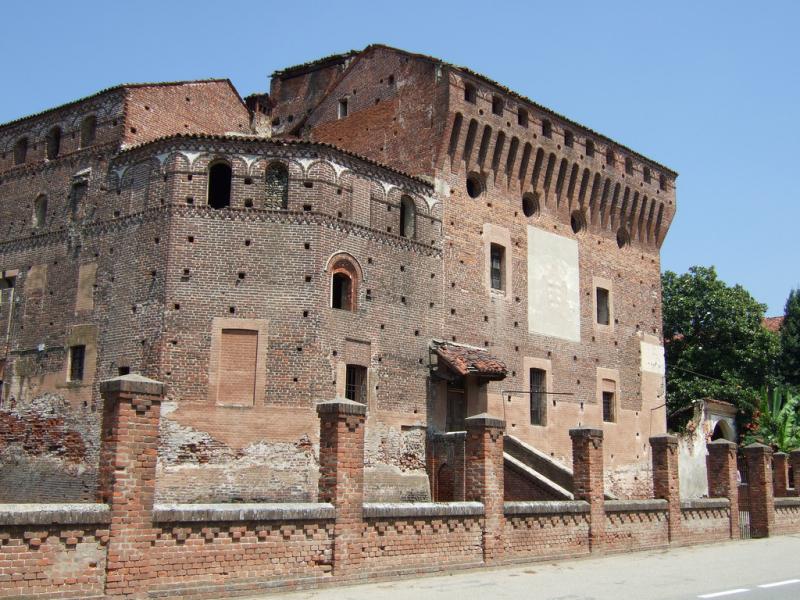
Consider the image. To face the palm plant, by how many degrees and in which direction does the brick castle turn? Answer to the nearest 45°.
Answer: approximately 90° to its left

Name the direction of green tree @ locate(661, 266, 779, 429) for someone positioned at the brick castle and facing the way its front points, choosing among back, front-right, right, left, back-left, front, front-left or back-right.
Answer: left

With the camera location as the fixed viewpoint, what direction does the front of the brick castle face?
facing the viewer and to the right of the viewer

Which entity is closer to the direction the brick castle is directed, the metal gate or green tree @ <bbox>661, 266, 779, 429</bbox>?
the metal gate

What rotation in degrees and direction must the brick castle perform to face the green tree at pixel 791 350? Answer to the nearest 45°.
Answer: approximately 90° to its left

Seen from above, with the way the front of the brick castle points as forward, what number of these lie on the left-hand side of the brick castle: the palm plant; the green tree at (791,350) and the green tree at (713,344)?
3
